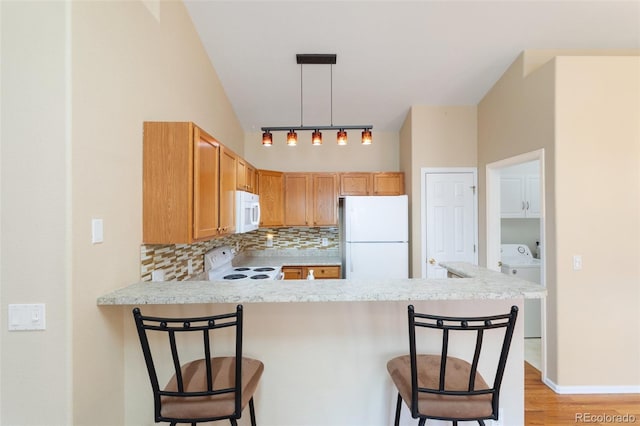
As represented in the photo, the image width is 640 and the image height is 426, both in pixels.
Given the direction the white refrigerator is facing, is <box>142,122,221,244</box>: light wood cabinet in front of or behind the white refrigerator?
in front

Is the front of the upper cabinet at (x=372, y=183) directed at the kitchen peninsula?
yes

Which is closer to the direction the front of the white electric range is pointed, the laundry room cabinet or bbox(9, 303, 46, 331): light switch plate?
the laundry room cabinet

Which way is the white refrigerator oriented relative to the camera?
toward the camera

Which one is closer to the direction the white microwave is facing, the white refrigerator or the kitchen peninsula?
the white refrigerator

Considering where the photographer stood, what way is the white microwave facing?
facing to the right of the viewer

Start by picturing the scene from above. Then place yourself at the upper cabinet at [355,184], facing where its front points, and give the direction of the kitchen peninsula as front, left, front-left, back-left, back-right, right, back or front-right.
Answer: front

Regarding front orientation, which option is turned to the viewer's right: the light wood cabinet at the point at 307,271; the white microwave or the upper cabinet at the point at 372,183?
the white microwave

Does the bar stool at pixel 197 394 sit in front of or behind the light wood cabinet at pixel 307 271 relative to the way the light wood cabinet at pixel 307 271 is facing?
in front

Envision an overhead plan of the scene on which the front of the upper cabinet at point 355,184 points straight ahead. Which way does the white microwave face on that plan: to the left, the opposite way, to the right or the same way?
to the left

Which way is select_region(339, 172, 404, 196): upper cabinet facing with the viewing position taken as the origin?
facing the viewer

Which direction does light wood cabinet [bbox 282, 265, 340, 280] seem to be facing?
toward the camera

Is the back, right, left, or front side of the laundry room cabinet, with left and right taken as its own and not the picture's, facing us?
front
